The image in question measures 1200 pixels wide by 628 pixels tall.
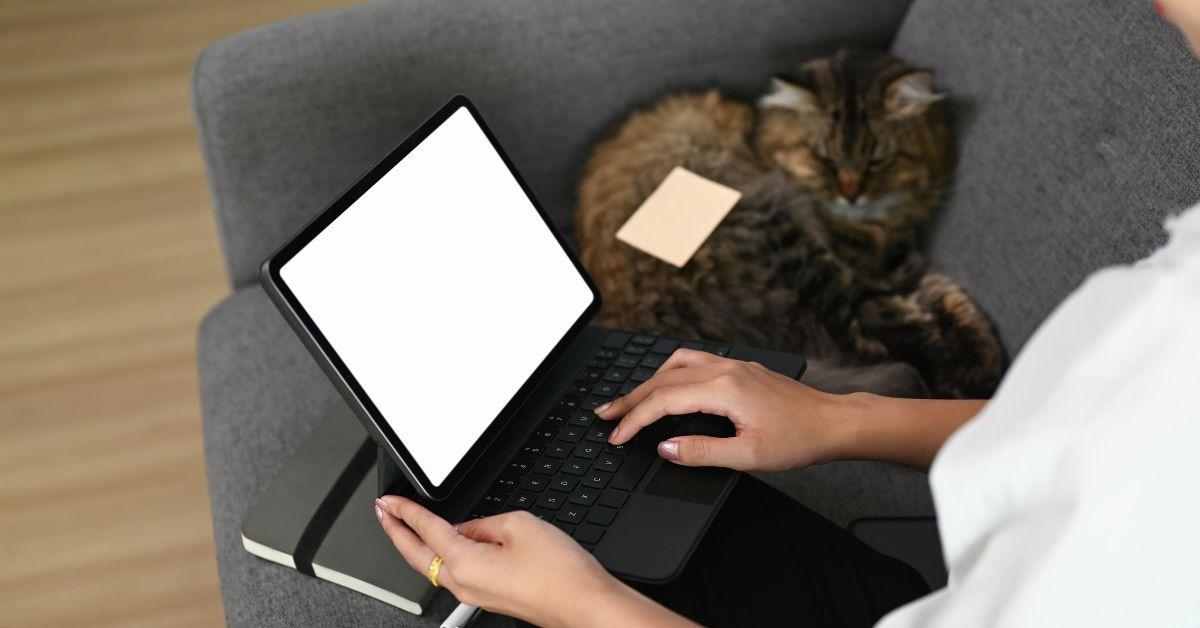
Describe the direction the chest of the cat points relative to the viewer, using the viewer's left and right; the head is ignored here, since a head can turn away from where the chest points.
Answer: facing the viewer and to the right of the viewer

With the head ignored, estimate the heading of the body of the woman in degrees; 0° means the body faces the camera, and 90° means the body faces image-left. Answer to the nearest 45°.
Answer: approximately 90°

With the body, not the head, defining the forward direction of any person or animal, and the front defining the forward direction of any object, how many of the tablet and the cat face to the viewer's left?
0

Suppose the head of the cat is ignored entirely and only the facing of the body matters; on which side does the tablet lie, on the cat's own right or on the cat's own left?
on the cat's own right

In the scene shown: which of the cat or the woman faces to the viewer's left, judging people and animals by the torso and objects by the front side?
the woman
